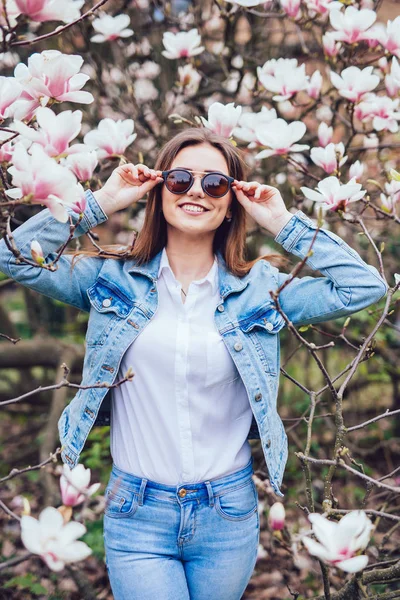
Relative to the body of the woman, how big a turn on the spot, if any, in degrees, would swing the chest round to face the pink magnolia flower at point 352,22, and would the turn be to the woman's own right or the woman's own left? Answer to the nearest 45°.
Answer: approximately 135° to the woman's own left

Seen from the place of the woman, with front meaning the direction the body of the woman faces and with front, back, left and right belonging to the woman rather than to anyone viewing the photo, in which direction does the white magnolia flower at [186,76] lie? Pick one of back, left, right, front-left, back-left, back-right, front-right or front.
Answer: back

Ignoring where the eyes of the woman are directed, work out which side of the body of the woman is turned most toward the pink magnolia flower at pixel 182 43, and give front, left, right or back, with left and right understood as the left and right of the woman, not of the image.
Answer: back

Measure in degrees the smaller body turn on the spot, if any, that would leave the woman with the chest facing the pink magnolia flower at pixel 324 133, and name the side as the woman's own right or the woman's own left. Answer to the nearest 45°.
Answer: approximately 135° to the woman's own left

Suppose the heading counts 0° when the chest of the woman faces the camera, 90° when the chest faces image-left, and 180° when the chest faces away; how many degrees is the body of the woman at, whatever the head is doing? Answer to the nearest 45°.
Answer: approximately 0°

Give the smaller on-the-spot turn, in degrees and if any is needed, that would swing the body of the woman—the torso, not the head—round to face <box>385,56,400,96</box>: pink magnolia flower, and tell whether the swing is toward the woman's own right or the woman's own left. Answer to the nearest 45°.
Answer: approximately 135° to the woman's own left

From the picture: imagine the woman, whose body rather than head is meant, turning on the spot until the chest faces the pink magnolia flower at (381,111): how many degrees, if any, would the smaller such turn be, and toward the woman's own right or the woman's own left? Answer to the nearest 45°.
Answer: approximately 135° to the woman's own left
